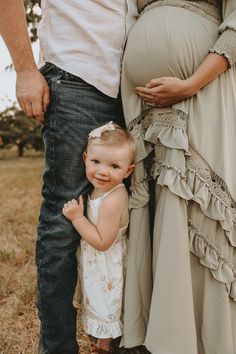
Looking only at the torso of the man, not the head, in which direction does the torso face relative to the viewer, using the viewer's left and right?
facing the viewer and to the right of the viewer
